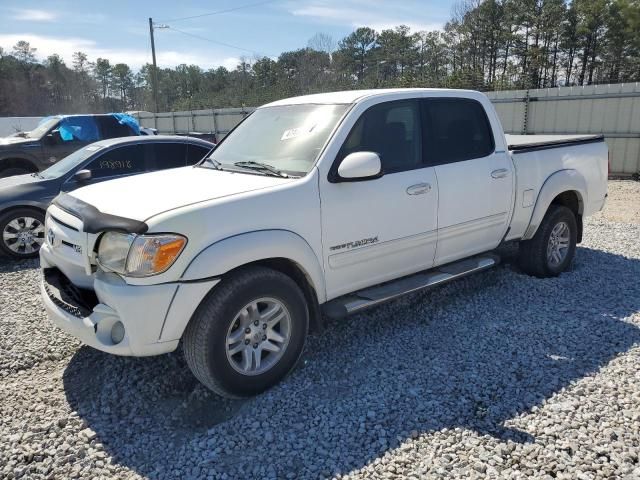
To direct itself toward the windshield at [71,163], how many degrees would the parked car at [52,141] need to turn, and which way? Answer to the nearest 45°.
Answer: approximately 90° to its left

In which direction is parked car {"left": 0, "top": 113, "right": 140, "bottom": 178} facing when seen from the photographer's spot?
facing to the left of the viewer

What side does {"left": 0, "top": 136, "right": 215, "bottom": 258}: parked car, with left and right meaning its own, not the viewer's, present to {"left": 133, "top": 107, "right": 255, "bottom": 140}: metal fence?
right

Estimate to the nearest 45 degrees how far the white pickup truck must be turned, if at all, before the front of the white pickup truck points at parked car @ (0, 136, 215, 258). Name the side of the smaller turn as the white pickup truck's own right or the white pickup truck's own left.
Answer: approximately 90° to the white pickup truck's own right

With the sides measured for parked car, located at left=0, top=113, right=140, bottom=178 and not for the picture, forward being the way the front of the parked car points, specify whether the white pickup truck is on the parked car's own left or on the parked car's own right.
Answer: on the parked car's own left

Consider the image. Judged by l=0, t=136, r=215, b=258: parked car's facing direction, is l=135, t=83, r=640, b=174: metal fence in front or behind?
behind

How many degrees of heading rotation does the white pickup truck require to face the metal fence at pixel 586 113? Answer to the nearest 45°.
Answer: approximately 180°

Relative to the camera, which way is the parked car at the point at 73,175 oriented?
to the viewer's left

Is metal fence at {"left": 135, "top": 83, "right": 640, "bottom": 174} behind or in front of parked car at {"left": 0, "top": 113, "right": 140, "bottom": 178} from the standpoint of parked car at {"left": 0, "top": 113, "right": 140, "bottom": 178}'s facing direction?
behind

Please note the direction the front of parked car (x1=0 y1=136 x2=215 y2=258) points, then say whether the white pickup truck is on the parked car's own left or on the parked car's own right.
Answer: on the parked car's own left

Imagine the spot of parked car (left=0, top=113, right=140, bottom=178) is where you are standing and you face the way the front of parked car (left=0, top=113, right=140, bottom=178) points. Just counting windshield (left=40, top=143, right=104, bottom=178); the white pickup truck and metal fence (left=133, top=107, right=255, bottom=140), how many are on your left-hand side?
2
